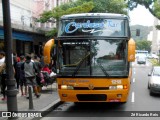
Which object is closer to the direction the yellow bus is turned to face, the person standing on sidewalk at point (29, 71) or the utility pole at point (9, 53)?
the utility pole

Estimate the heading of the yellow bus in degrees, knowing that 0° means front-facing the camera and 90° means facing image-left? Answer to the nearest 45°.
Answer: approximately 0°

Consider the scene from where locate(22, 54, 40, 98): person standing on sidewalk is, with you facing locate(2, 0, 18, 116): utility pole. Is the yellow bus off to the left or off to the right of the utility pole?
left

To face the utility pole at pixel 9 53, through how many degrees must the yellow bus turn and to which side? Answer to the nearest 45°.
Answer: approximately 45° to its right

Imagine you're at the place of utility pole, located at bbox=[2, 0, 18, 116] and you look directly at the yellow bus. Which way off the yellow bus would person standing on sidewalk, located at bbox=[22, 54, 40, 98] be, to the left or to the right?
left
